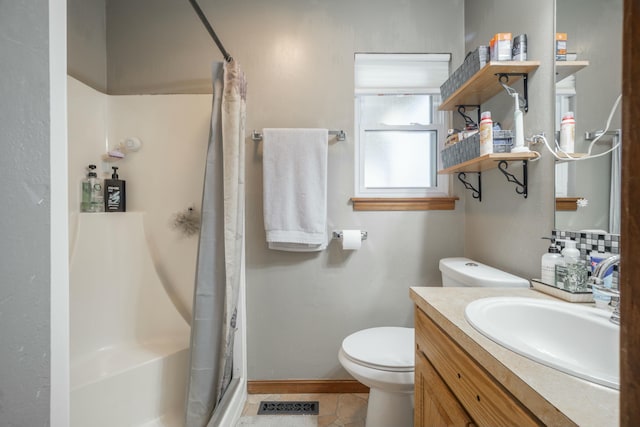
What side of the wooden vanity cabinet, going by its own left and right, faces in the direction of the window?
right

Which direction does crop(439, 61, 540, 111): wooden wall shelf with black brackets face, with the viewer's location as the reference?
facing to the left of the viewer

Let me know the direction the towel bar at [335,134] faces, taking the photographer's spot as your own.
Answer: facing the viewer

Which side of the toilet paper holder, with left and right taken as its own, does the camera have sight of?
front

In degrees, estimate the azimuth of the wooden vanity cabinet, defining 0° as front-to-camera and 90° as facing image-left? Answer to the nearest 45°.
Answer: approximately 90°

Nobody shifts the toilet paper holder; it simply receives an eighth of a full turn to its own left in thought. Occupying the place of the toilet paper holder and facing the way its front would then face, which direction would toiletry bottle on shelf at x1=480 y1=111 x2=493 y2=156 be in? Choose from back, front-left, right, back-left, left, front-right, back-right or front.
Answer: front

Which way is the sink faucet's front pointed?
to the viewer's left

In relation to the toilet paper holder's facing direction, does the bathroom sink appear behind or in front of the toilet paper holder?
in front
